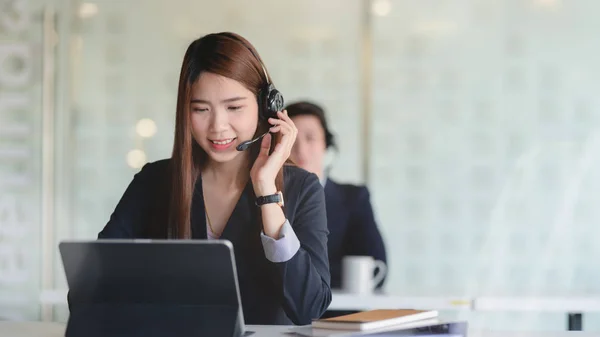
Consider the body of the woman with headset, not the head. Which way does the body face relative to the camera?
toward the camera

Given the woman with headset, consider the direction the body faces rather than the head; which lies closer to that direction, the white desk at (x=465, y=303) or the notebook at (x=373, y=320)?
the notebook

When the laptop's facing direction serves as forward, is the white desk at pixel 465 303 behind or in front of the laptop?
in front

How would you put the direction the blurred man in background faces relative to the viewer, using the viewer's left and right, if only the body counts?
facing the viewer and to the left of the viewer

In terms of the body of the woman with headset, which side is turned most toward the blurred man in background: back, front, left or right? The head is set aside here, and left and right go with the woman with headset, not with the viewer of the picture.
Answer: back

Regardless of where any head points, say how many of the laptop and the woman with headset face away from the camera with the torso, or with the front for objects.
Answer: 1

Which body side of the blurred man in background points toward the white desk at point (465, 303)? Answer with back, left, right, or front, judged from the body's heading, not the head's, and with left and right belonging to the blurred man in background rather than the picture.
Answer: left

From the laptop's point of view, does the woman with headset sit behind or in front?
in front

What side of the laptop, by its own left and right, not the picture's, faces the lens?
back

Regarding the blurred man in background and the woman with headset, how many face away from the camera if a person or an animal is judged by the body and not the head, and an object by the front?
0

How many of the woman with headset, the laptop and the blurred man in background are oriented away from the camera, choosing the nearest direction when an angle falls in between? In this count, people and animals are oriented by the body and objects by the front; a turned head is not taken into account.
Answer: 1

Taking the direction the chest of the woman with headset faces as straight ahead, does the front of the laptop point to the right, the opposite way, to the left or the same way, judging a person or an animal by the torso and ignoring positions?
the opposite way

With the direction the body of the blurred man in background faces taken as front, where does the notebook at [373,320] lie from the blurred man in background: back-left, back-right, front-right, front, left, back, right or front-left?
front-left

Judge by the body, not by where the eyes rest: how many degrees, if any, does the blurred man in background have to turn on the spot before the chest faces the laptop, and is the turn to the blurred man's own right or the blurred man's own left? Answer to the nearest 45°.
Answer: approximately 45° to the blurred man's own left

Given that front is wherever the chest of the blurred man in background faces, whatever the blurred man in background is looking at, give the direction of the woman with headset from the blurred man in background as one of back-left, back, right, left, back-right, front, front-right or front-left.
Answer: front-left

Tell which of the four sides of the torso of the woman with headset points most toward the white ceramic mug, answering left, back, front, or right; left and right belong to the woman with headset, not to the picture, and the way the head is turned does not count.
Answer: back

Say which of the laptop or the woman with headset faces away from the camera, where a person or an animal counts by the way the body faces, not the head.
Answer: the laptop

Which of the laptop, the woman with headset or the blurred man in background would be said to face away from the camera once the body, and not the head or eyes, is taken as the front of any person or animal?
the laptop
